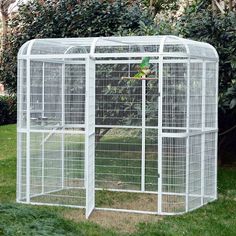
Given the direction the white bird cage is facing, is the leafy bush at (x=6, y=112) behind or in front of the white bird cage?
behind

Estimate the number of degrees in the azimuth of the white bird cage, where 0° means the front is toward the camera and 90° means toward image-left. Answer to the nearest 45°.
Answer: approximately 0°
